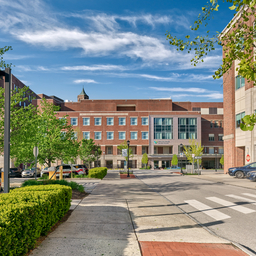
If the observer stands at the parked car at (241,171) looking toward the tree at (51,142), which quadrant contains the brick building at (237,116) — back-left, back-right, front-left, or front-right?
back-right

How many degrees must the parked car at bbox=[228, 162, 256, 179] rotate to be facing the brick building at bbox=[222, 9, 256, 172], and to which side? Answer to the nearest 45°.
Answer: approximately 90° to its right

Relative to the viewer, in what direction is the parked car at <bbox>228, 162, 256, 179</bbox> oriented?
to the viewer's left

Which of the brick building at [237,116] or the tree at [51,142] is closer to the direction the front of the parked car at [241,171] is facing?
the tree

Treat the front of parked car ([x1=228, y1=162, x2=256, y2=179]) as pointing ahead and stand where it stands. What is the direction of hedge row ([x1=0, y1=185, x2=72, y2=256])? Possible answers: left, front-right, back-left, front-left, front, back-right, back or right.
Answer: left

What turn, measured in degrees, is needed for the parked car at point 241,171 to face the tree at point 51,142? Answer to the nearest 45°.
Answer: approximately 45° to its left

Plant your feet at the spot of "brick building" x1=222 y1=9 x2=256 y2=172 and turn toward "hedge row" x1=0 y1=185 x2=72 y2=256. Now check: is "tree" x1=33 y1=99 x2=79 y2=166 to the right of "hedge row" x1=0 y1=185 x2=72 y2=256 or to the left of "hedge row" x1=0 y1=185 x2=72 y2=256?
right
